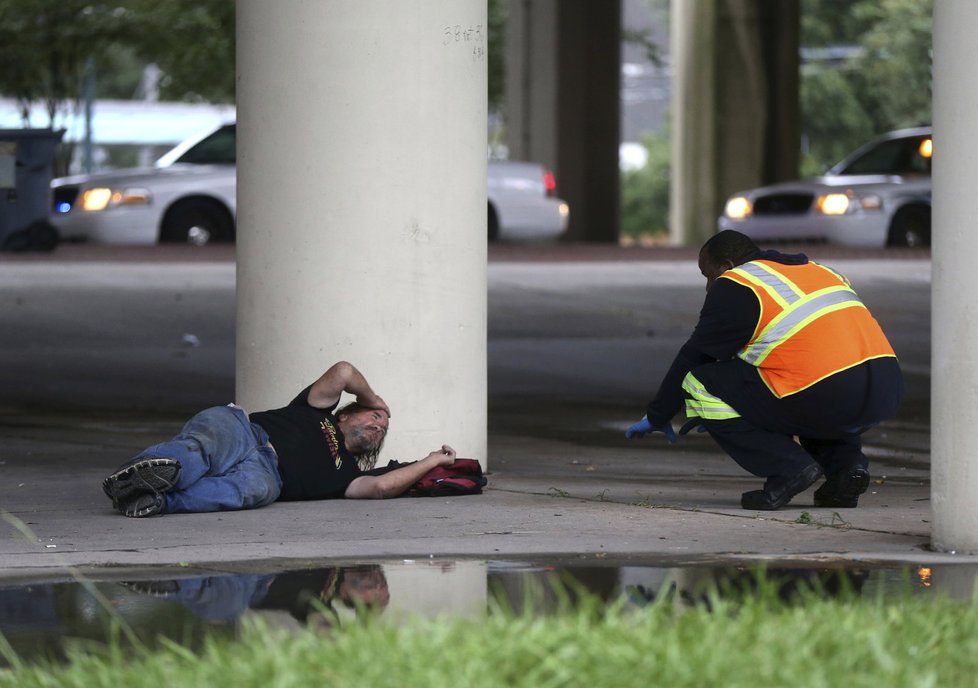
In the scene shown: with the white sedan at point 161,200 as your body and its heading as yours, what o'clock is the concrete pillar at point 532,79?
The concrete pillar is roughly at 4 o'clock from the white sedan.

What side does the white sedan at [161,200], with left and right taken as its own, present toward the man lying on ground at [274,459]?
left

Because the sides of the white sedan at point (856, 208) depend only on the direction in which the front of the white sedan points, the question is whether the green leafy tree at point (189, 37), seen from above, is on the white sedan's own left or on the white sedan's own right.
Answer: on the white sedan's own right

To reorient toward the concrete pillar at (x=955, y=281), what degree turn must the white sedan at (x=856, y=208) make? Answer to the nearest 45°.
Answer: approximately 45° to its left

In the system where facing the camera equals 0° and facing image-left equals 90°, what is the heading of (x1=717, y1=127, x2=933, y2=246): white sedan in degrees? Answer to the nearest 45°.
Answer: approximately 45°

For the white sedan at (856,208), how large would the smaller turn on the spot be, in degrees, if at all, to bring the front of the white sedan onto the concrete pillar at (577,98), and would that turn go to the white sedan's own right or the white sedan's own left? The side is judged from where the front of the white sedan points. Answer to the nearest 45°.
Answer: approximately 90° to the white sedan's own right

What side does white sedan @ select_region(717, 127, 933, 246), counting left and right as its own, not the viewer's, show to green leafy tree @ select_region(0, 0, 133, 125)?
right

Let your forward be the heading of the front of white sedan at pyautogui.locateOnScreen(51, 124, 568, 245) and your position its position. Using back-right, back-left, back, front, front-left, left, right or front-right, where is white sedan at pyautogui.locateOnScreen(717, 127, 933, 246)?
back

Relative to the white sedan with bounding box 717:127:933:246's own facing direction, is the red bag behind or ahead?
ahead

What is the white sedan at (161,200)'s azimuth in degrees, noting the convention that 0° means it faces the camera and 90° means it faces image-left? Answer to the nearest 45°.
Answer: approximately 90°

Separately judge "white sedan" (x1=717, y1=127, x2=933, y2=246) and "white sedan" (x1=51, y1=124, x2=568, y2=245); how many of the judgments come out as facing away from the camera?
0

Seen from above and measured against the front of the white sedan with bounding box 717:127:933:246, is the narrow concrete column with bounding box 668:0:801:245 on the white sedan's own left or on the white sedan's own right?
on the white sedan's own right

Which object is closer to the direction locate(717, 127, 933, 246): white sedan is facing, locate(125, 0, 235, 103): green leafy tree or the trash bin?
the trash bin
